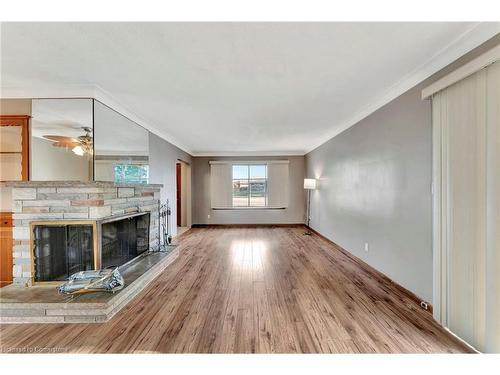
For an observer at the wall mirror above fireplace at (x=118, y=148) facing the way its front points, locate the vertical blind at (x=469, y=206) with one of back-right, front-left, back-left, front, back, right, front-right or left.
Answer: front

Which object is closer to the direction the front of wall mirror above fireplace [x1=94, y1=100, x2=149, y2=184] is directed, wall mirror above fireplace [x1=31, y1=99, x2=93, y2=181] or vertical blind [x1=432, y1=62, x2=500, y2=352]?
the vertical blind

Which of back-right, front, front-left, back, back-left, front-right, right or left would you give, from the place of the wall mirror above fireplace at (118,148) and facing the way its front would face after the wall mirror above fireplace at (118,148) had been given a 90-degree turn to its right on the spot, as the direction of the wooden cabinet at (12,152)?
front-right

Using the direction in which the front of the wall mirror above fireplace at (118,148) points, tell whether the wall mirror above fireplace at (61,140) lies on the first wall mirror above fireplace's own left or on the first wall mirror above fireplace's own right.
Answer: on the first wall mirror above fireplace's own right

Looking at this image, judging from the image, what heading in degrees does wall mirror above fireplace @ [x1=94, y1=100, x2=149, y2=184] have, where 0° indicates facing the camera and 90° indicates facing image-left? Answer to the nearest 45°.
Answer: approximately 315°

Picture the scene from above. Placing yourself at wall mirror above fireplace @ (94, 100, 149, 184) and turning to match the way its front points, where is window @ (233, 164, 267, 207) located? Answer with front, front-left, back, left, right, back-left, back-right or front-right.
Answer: left

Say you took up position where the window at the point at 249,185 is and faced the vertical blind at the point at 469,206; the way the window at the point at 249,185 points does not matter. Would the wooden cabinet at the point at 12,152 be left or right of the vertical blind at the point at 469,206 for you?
right

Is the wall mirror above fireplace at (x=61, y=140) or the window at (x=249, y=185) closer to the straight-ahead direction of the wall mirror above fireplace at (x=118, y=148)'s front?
the window
